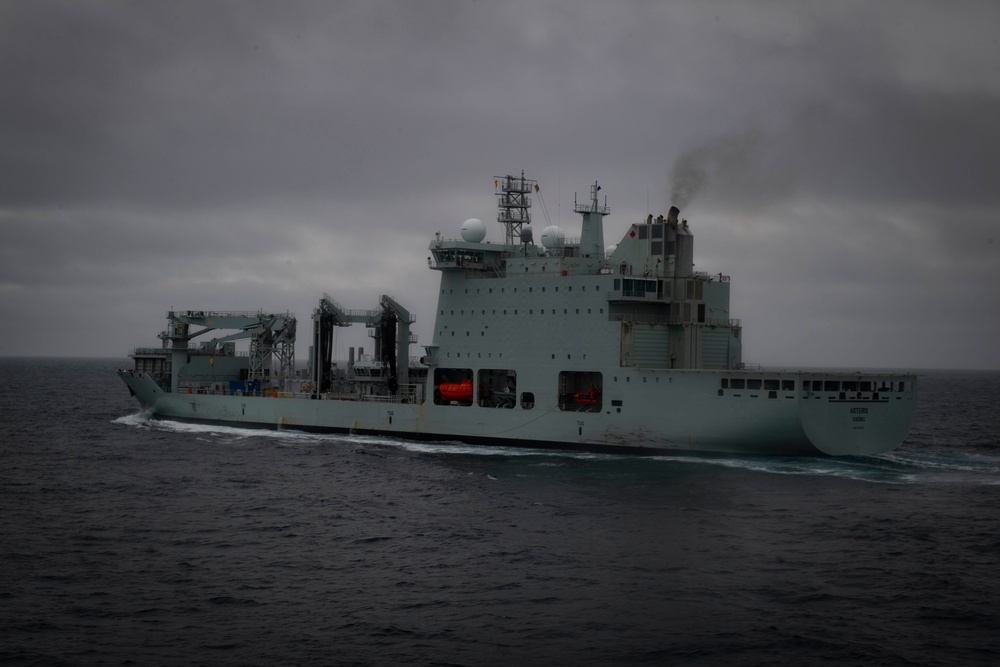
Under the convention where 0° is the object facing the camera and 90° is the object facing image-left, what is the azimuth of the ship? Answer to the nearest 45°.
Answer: approximately 135°
